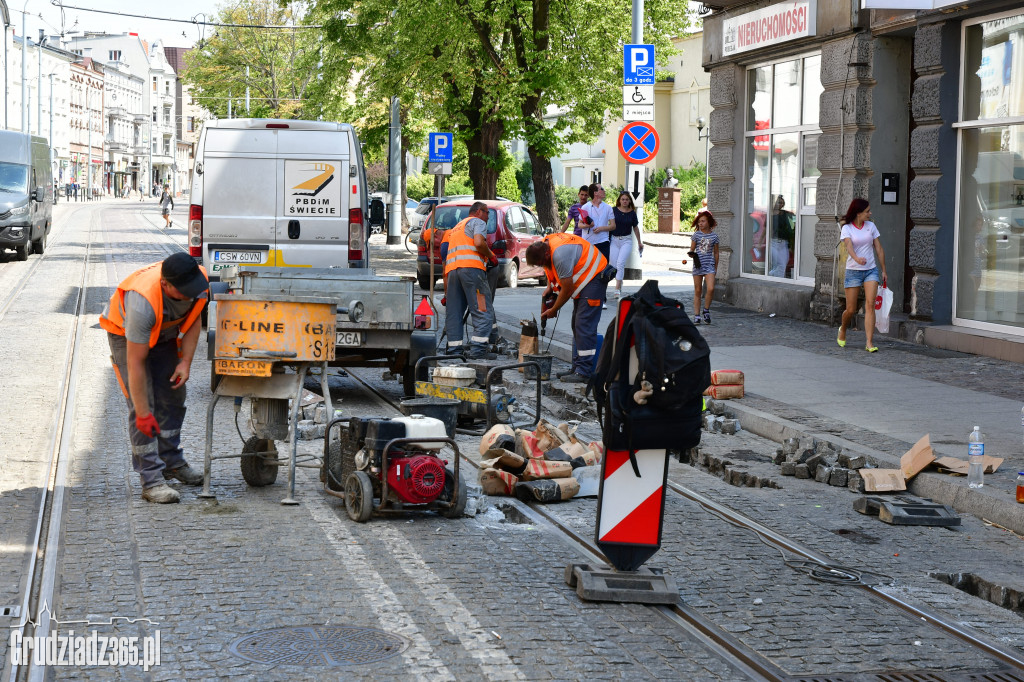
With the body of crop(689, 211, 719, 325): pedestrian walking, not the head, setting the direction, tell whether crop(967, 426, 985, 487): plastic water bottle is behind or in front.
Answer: in front

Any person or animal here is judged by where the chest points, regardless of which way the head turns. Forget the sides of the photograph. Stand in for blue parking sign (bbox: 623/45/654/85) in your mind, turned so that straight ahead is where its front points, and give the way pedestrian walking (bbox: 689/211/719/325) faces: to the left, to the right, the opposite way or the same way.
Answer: the same way

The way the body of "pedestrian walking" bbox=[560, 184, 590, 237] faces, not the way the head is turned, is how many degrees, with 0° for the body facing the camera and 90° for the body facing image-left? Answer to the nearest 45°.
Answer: approximately 0°

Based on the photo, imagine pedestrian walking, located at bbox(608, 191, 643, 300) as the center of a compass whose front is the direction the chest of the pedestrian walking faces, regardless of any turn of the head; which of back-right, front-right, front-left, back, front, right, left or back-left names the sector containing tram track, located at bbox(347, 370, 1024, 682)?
front

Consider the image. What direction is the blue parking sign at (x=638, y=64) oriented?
toward the camera

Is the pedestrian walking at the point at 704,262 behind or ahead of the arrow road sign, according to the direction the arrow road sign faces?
ahead

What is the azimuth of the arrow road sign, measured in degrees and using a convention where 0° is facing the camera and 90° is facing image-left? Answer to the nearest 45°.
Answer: approximately 0°

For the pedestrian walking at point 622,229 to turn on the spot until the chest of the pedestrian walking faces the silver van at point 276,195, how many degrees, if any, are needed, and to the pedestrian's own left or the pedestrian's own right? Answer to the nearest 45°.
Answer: approximately 45° to the pedestrian's own right

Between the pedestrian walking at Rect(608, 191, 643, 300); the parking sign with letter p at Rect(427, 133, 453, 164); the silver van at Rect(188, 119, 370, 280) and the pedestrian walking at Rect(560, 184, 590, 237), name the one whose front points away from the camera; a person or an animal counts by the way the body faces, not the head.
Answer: the silver van

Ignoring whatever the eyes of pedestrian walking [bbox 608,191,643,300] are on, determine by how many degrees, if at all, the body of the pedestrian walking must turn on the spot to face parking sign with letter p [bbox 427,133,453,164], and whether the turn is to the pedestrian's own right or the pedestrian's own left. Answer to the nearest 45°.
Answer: approximately 135° to the pedestrian's own right

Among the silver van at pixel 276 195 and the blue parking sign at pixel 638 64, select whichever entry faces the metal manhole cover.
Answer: the blue parking sign

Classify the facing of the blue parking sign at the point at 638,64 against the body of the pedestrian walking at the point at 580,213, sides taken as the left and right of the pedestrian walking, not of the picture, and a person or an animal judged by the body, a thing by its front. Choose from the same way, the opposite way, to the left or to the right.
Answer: the same way

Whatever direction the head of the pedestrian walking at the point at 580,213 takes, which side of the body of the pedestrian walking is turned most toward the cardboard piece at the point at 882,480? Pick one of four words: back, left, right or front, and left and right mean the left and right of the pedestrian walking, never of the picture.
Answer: front

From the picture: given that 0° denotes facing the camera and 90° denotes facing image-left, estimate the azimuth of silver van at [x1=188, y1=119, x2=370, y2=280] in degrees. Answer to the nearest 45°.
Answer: approximately 180°

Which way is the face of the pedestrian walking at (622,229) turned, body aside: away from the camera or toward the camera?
toward the camera

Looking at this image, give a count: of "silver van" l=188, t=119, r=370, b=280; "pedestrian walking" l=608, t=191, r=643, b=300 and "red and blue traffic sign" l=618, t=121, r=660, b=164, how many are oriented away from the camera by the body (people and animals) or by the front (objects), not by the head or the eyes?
1

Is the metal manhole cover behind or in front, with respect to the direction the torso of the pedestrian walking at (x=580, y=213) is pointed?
in front
